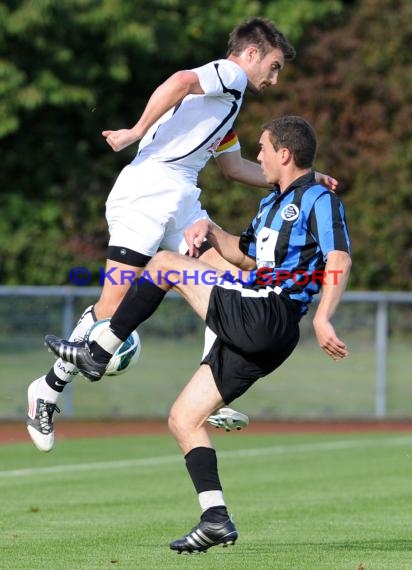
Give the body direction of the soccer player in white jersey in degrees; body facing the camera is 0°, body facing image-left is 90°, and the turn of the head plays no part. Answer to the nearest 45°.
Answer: approximately 270°

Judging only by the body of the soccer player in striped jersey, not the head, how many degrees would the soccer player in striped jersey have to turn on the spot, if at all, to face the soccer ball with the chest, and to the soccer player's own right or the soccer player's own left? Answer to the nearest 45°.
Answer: approximately 45° to the soccer player's own right

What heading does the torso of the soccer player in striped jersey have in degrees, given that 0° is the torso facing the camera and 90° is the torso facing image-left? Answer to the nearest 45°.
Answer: approximately 90°

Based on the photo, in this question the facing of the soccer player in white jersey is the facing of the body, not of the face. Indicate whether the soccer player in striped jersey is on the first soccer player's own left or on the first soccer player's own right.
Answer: on the first soccer player's own right

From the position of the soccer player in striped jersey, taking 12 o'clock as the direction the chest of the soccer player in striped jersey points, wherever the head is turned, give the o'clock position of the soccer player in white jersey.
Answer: The soccer player in white jersey is roughly at 2 o'clock from the soccer player in striped jersey.

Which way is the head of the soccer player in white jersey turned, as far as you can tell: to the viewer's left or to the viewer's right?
to the viewer's right
